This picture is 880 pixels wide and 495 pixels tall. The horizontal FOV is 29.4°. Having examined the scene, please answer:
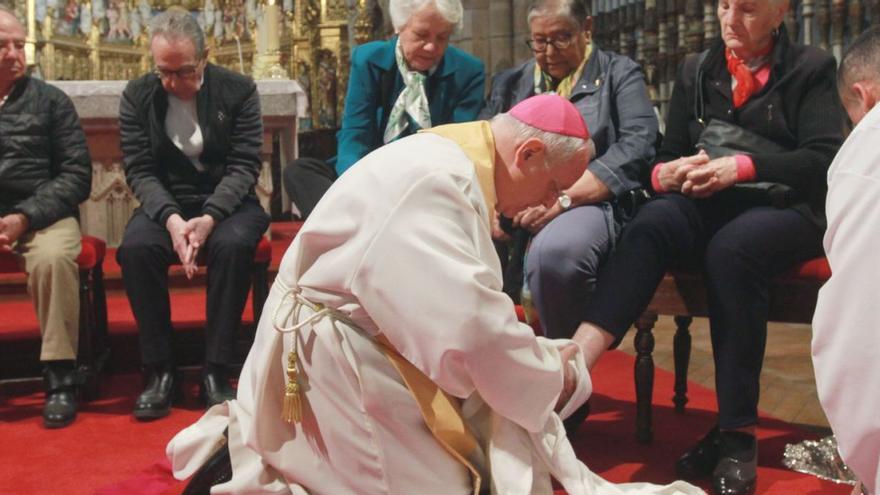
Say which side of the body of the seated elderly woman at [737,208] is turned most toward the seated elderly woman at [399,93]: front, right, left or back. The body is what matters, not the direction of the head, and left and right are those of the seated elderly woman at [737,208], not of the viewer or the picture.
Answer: right

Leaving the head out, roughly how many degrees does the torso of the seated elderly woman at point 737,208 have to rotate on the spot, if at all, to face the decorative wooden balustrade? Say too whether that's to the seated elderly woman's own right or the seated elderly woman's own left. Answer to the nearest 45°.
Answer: approximately 135° to the seated elderly woman's own right

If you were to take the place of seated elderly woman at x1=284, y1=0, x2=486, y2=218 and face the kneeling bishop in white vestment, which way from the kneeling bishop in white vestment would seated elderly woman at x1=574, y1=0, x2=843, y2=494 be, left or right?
left

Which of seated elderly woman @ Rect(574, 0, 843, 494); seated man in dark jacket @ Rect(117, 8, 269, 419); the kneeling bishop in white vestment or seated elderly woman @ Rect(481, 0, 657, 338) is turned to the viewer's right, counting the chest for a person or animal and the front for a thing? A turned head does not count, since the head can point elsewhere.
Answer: the kneeling bishop in white vestment

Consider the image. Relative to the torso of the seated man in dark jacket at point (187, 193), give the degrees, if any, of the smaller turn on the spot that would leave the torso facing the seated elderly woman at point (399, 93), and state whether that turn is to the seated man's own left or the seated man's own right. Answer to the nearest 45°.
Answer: approximately 90° to the seated man's own left

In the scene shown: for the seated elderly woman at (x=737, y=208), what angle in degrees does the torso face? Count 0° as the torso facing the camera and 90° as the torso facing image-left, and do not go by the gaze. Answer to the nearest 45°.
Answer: approximately 45°

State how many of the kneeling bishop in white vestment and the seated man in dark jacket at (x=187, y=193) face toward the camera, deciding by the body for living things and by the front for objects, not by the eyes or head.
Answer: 1
